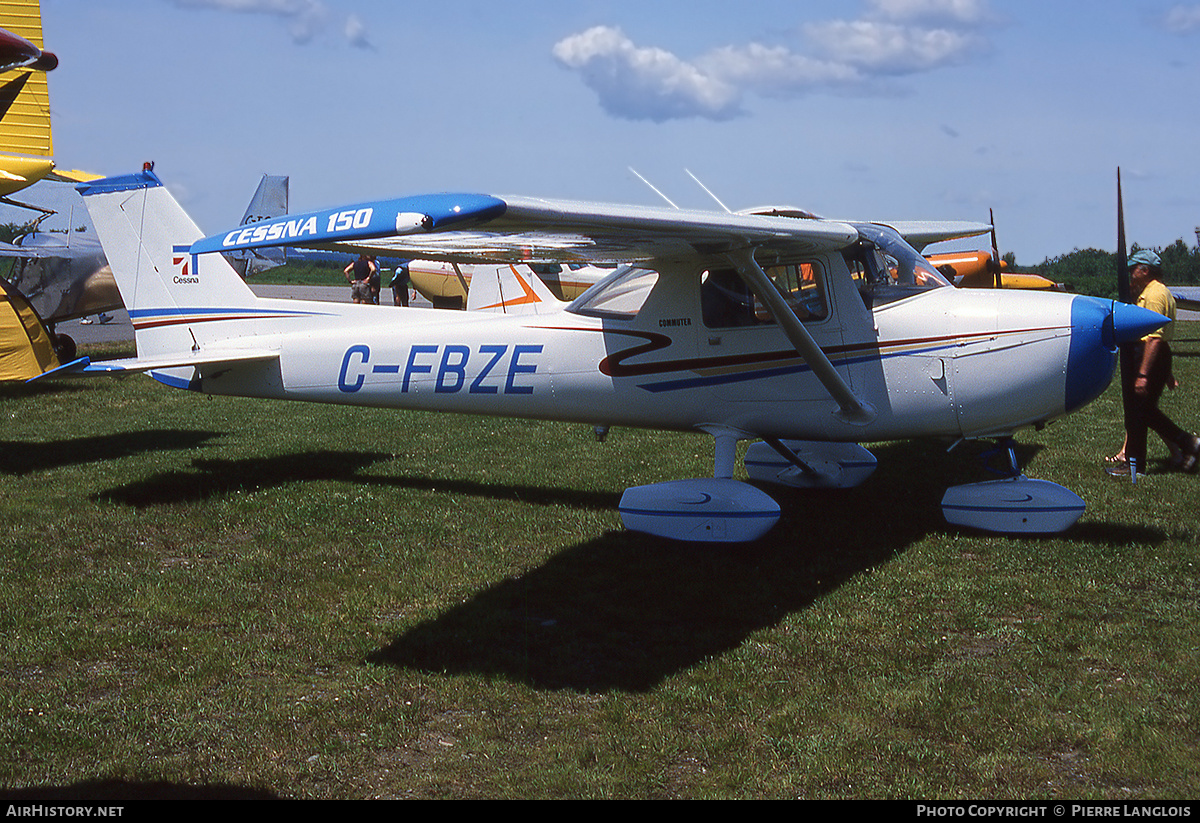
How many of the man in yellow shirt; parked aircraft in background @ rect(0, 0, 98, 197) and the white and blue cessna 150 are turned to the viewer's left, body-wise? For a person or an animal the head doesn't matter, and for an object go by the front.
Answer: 2

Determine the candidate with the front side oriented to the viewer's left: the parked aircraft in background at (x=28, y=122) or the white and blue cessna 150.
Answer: the parked aircraft in background

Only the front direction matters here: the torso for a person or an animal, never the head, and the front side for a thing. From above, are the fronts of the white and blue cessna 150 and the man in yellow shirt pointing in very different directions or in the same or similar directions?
very different directions

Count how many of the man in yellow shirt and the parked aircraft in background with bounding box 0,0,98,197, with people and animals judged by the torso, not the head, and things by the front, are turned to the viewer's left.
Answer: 2

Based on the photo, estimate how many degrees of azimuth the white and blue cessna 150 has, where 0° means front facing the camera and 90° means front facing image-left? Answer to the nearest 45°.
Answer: approximately 315°

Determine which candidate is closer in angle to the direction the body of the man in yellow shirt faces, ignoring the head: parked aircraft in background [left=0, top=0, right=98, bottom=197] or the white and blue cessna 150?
the parked aircraft in background

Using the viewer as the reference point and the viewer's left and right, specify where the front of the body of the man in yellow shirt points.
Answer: facing to the left of the viewer

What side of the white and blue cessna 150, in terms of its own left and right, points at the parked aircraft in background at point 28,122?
back

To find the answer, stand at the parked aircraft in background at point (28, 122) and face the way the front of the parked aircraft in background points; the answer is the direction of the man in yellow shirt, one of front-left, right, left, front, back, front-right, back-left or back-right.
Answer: back-left

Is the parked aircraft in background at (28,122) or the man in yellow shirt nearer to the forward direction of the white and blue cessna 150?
the man in yellow shirt

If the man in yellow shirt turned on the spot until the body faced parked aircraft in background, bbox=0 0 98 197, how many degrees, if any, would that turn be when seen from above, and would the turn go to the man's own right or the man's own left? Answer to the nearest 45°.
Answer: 0° — they already face it

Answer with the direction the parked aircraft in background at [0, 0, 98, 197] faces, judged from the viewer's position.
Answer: facing to the left of the viewer
